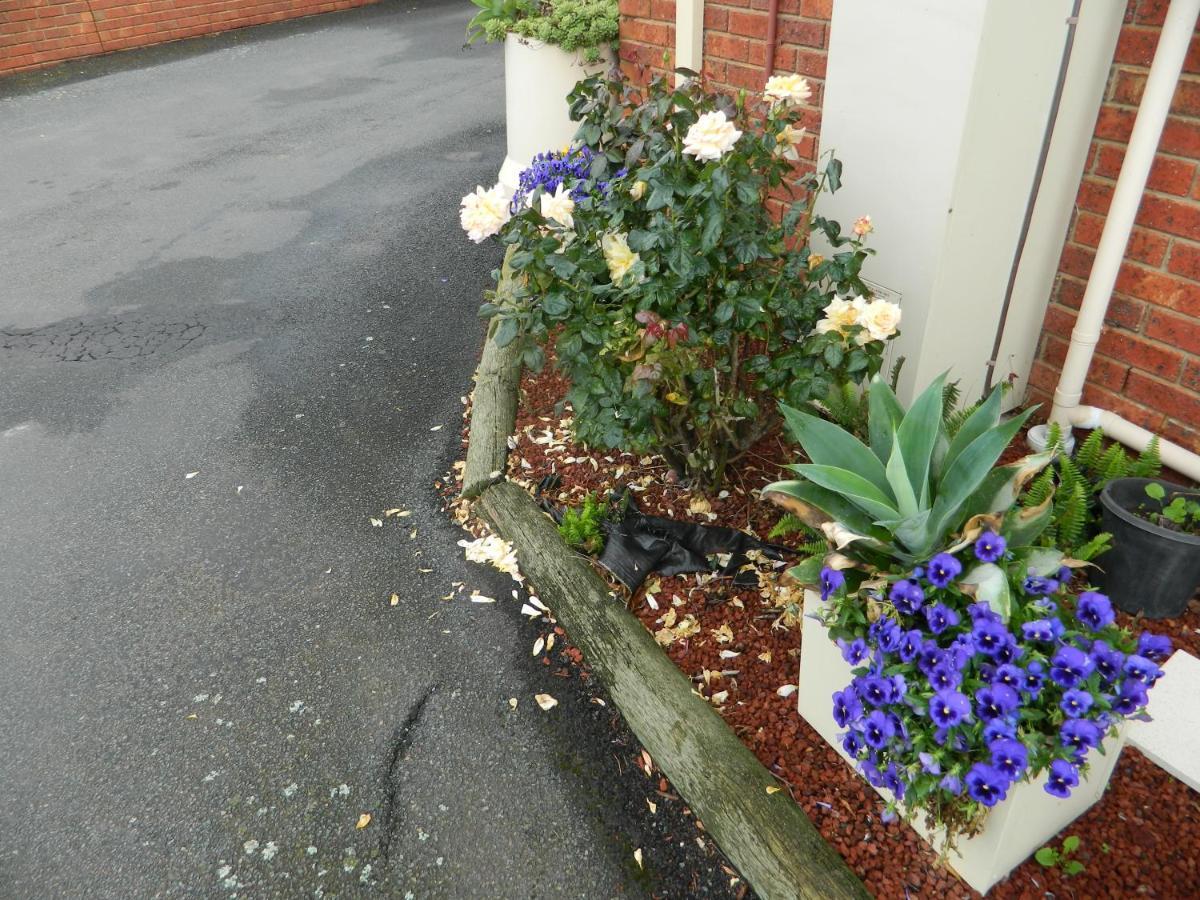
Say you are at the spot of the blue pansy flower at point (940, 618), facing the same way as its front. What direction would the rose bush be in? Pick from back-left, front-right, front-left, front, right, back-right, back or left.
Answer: back-right

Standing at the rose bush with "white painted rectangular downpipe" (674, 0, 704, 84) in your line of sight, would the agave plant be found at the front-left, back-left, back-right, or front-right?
back-right

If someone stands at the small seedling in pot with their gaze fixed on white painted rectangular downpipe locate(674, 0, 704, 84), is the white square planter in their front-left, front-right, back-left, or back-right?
back-left

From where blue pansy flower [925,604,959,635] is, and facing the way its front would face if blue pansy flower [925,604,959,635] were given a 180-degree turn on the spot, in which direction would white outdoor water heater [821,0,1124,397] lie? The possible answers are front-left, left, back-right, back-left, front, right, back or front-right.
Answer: front

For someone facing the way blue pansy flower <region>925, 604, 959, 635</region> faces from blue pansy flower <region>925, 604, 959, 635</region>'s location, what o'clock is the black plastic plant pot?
The black plastic plant pot is roughly at 7 o'clock from the blue pansy flower.

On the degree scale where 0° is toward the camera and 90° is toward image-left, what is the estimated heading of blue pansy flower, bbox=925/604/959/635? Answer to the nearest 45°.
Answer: approximately 0°

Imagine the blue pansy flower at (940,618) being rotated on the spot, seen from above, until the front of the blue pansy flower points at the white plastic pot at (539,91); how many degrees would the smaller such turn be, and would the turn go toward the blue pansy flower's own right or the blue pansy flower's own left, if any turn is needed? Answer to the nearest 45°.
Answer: approximately 135° to the blue pansy flower's own right

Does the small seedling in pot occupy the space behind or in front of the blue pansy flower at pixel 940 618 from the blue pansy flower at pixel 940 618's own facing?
behind

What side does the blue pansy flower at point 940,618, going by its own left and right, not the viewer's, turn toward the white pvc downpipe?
back
